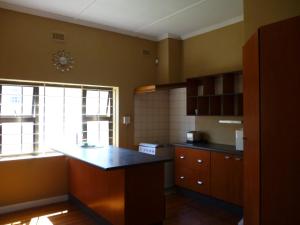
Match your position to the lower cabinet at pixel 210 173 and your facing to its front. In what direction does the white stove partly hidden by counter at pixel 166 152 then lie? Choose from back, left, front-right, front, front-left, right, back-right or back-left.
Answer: right

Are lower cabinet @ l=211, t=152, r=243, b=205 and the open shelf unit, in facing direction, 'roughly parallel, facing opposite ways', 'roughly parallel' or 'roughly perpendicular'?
roughly parallel

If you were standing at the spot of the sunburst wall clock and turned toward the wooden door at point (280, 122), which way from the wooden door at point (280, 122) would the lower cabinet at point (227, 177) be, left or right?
left

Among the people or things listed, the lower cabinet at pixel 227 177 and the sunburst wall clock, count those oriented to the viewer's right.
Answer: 0

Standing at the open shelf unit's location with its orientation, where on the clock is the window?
The window is roughly at 1 o'clock from the open shelf unit.

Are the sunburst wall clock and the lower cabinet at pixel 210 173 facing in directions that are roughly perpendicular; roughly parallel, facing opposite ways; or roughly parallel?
roughly perpendicular

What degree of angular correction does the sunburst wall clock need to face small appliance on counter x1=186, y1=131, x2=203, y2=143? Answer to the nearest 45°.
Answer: approximately 90° to its left

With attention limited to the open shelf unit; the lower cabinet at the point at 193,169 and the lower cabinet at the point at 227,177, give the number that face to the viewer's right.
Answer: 0

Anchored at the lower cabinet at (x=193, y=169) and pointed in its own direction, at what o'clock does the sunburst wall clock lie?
The sunburst wall clock is roughly at 1 o'clock from the lower cabinet.

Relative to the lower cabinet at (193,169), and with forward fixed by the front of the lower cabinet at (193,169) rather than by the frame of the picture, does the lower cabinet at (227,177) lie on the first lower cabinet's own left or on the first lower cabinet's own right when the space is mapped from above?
on the first lower cabinet's own left

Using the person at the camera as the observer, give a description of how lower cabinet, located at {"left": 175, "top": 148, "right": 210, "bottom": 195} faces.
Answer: facing the viewer and to the left of the viewer

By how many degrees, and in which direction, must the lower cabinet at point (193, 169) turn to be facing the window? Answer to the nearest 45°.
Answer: approximately 45° to its right

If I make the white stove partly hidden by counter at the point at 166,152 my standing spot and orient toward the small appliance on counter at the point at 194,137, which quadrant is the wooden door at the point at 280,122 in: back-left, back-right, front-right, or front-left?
front-right

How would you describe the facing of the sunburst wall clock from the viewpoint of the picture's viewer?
facing the viewer

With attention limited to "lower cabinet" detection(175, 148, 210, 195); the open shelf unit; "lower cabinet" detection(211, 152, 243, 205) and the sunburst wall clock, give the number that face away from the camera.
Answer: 0

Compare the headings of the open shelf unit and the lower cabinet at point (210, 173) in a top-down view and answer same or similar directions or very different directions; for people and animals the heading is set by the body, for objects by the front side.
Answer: same or similar directions

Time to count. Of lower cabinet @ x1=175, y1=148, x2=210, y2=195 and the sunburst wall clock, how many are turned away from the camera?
0

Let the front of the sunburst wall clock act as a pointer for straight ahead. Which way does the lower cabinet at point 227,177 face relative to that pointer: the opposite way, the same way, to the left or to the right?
to the right

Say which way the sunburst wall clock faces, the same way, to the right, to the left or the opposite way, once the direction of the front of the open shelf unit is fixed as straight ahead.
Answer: to the left
